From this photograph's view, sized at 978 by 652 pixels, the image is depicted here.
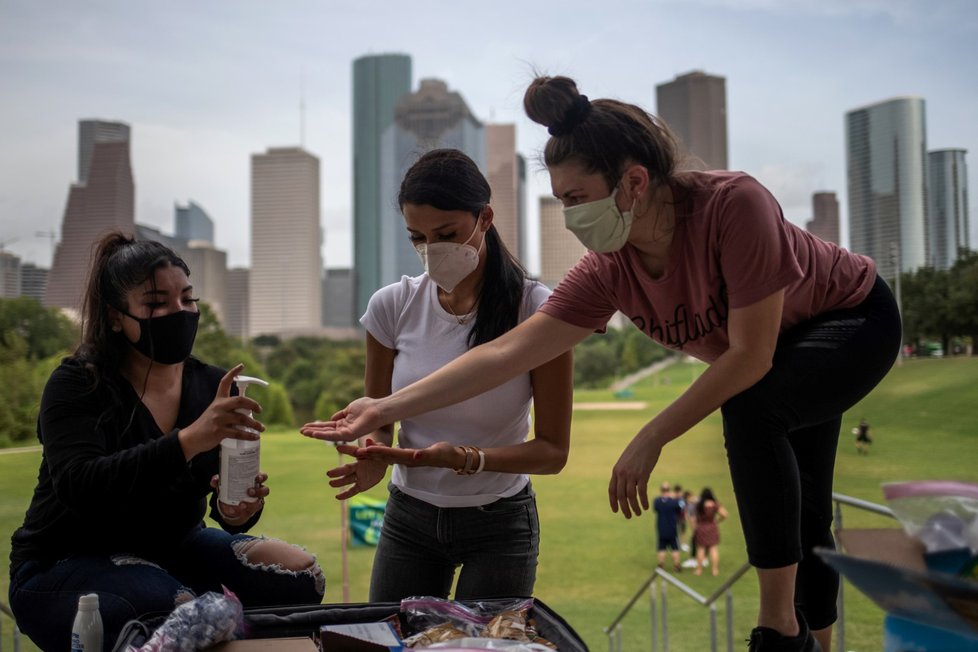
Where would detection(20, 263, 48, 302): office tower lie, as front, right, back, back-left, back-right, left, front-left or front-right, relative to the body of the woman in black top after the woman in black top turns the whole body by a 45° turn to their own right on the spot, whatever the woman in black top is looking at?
back

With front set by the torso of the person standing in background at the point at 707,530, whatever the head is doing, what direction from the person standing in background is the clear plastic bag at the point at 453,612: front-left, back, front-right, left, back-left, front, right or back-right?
back

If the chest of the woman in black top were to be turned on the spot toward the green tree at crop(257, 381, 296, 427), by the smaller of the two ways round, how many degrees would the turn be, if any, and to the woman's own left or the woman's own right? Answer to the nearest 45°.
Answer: approximately 135° to the woman's own left

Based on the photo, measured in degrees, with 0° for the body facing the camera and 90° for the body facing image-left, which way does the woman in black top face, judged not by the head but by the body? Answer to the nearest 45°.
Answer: approximately 315°

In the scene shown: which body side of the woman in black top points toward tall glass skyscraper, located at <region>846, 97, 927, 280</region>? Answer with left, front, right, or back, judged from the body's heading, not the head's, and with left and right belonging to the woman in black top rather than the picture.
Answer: left

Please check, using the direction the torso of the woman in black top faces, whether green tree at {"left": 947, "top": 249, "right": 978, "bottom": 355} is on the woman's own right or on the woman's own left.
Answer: on the woman's own left

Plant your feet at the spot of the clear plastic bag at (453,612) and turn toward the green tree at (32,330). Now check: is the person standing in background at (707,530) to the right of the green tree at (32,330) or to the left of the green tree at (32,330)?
right

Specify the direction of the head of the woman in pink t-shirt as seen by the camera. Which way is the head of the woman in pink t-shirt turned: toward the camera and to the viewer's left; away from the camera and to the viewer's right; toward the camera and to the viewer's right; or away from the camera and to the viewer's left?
toward the camera and to the viewer's left

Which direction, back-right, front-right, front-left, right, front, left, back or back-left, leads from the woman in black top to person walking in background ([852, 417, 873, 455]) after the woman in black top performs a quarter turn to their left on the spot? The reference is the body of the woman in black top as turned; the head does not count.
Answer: front
